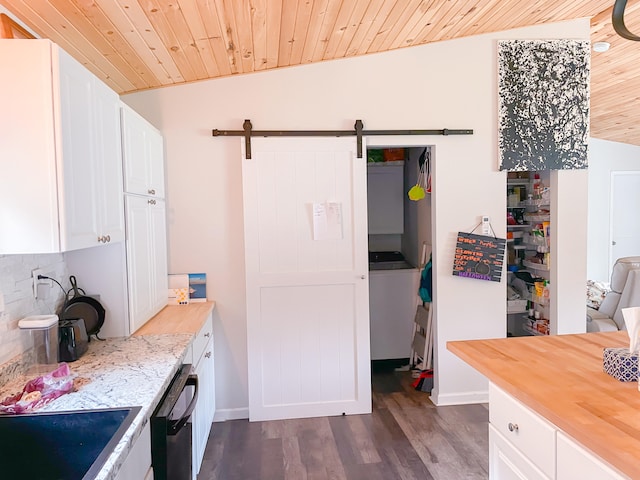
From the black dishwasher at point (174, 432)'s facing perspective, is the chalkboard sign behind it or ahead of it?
ahead

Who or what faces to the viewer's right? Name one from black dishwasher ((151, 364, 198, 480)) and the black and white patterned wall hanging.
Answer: the black dishwasher

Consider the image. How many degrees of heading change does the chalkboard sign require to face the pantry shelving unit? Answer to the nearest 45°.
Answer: approximately 135° to its left

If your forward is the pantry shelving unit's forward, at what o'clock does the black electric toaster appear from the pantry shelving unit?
The black electric toaster is roughly at 1 o'clock from the pantry shelving unit.

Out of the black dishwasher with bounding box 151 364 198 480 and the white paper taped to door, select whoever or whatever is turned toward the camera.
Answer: the white paper taped to door

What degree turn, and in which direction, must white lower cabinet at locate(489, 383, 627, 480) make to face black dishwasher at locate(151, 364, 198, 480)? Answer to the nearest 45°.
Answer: approximately 45° to its right

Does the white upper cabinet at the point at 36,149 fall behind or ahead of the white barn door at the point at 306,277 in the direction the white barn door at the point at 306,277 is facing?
ahead

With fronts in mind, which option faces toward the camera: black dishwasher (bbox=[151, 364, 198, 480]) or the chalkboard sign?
the chalkboard sign

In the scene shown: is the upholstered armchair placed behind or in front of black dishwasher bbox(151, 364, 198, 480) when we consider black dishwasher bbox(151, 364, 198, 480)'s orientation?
in front

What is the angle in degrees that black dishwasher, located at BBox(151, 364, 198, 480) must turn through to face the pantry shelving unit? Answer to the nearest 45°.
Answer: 0° — it already faces it

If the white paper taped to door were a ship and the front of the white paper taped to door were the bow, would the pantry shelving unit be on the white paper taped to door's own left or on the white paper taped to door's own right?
on the white paper taped to door's own left

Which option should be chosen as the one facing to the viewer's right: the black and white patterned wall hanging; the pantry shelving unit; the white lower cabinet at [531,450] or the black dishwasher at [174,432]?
the black dishwasher

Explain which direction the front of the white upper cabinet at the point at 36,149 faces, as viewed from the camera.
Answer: facing the viewer and to the right of the viewer

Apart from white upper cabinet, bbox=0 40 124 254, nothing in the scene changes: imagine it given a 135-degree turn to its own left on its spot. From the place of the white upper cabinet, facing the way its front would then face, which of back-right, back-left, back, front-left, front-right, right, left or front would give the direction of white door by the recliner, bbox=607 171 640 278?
right

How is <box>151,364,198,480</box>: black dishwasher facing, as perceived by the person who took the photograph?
facing to the right of the viewer

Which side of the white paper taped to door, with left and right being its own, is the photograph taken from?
front

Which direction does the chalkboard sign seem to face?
toward the camera
